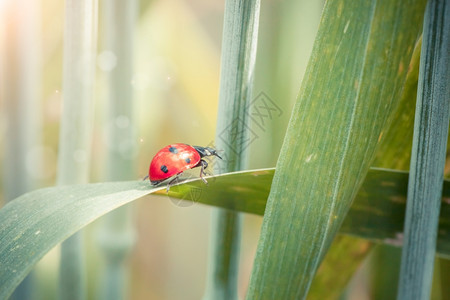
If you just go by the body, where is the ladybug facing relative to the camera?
to the viewer's right
